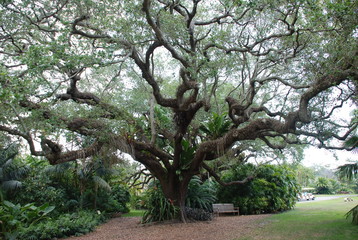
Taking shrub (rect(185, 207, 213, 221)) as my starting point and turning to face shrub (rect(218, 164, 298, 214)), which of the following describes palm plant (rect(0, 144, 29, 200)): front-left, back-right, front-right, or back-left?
back-left

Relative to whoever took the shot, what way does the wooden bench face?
facing the viewer and to the right of the viewer

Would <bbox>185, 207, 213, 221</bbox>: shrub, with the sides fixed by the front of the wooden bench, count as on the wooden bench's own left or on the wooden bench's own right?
on the wooden bench's own right

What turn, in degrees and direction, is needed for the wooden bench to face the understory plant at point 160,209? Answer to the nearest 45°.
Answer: approximately 90° to its right

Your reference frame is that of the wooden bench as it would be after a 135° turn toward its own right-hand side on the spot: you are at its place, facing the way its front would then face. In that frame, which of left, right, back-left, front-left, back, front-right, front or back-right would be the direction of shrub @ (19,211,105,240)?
front-left

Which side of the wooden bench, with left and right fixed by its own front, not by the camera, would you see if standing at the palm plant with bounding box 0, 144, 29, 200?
right

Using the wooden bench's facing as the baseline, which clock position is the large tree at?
The large tree is roughly at 2 o'clock from the wooden bench.

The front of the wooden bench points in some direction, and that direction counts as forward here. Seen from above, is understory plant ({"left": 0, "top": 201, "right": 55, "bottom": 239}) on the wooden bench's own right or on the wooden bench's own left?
on the wooden bench's own right
